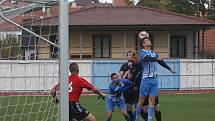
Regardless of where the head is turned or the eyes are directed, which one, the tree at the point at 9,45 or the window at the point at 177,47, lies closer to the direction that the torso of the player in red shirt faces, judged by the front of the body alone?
the window

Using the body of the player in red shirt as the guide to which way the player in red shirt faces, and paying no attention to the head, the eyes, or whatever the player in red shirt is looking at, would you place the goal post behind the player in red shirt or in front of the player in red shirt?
behind

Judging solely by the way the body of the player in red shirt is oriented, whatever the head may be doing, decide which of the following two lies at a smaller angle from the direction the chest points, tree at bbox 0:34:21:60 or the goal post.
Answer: the tree

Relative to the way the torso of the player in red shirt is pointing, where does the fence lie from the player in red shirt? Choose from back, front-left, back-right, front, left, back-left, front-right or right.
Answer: front-left

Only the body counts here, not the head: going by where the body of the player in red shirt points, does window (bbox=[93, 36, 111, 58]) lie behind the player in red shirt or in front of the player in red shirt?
in front

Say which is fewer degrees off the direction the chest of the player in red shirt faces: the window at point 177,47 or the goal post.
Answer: the window

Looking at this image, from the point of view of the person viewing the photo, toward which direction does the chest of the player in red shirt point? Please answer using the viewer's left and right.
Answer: facing away from the viewer and to the right of the viewer

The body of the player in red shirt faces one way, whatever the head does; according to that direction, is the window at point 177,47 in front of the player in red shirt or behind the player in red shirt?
in front
